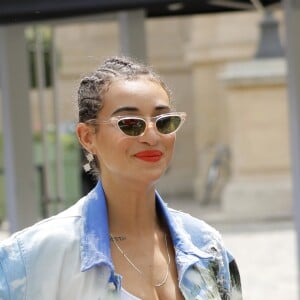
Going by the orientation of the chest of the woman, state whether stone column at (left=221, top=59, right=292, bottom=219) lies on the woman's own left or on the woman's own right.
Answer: on the woman's own left

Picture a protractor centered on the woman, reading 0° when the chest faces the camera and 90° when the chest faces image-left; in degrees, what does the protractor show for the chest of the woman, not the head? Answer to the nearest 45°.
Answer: approximately 315°

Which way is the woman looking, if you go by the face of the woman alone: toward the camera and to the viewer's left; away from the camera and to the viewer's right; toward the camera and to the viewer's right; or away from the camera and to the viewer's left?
toward the camera and to the viewer's right
